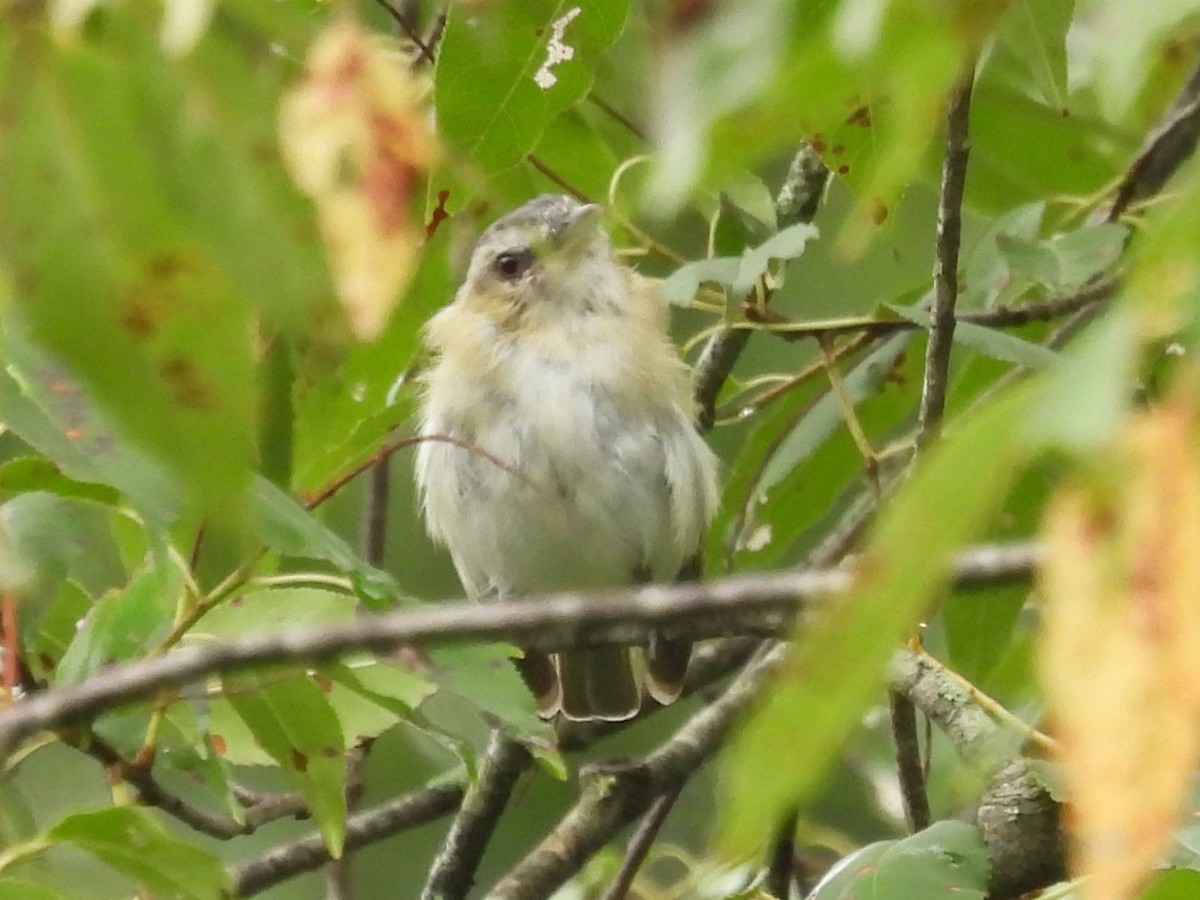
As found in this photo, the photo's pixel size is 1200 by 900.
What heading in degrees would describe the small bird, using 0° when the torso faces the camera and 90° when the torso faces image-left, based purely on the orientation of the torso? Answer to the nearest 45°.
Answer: approximately 0°
